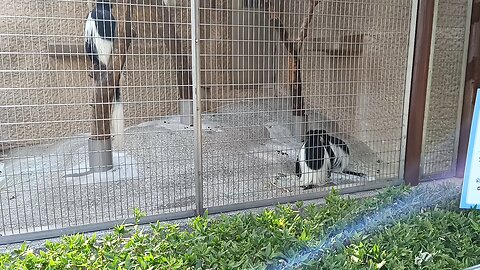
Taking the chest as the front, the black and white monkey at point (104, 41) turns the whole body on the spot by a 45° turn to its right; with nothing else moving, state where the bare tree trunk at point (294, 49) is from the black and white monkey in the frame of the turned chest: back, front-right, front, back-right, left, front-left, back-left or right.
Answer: right

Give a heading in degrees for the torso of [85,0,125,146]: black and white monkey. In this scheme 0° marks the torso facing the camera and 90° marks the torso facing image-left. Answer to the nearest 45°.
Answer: approximately 135°

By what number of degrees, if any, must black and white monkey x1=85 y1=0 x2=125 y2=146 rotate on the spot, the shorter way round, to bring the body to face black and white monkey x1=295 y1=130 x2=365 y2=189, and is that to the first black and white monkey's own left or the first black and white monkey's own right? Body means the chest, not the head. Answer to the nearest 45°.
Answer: approximately 135° to the first black and white monkey's own right

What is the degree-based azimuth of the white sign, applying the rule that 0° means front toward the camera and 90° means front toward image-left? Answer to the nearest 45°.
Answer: approximately 0°
